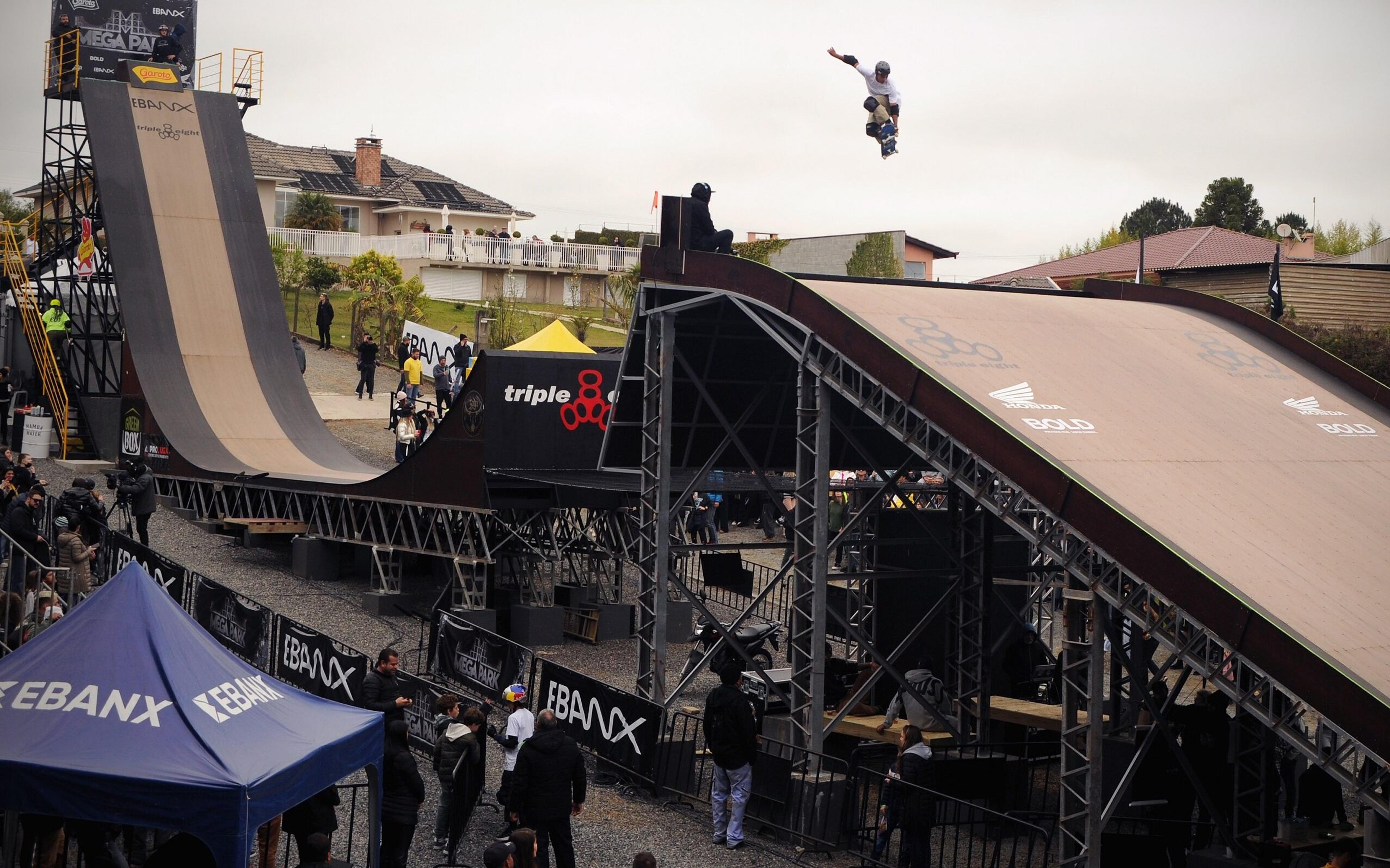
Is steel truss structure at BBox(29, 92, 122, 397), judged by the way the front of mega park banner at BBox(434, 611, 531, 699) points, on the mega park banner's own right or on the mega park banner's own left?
on the mega park banner's own right

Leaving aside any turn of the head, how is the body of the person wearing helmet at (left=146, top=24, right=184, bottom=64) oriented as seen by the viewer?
toward the camera

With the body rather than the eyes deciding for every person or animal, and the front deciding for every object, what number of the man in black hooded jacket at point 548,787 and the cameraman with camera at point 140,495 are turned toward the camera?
0

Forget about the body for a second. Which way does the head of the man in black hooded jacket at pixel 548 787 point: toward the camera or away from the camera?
away from the camera

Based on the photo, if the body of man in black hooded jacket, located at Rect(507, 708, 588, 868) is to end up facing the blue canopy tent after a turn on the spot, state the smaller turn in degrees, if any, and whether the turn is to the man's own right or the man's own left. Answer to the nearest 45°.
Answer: approximately 135° to the man's own left

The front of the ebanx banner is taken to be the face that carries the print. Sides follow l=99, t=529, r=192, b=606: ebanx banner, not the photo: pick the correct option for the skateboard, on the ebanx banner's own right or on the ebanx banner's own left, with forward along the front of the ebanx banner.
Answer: on the ebanx banner's own left

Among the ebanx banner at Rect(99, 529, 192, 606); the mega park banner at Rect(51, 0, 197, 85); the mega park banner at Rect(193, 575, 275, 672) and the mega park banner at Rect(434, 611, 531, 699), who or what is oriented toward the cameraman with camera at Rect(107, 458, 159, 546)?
the mega park banner at Rect(51, 0, 197, 85)

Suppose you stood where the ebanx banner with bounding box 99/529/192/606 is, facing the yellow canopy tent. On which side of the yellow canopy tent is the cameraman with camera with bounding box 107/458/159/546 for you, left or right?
left

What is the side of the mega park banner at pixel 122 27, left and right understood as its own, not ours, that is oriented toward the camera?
front

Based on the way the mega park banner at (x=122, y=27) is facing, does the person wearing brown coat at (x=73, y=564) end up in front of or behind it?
in front

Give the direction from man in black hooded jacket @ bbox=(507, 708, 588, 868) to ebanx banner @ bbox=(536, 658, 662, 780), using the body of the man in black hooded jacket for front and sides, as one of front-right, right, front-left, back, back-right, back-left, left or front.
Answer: front

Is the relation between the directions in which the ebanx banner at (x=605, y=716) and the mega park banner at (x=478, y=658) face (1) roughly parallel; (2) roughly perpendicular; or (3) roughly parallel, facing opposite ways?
roughly parallel

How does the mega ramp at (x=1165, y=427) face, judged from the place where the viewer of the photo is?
facing the viewer and to the right of the viewer
